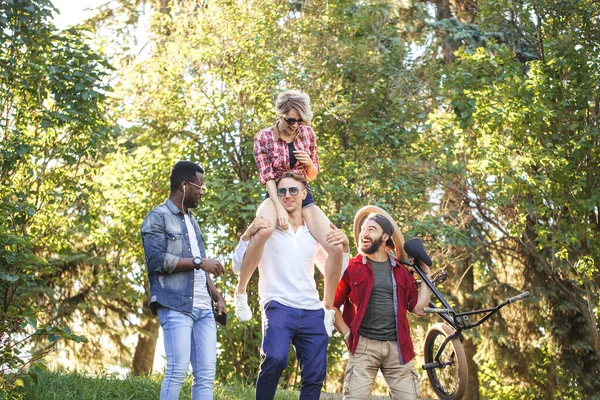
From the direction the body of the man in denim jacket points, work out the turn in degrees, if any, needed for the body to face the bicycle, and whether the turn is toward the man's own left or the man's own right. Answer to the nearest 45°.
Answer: approximately 45° to the man's own left

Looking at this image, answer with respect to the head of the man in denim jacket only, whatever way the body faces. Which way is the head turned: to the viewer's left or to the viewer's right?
to the viewer's right

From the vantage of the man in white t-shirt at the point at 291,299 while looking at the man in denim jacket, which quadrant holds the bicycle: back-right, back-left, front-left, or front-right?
back-right

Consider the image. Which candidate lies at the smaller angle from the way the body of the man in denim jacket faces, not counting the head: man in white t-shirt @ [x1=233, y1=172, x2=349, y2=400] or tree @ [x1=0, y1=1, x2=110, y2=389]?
the man in white t-shirt

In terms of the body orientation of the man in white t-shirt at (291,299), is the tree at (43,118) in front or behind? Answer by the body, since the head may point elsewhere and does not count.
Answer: behind

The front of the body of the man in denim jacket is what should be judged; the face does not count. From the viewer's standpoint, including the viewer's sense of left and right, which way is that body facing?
facing the viewer and to the right of the viewer

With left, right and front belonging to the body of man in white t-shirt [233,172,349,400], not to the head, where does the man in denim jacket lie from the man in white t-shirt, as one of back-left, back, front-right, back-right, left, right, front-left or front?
right

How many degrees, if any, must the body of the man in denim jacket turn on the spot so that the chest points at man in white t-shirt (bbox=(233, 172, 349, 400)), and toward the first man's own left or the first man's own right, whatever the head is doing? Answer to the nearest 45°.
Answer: approximately 45° to the first man's own left

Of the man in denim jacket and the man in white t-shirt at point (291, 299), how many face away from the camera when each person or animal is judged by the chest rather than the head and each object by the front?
0
